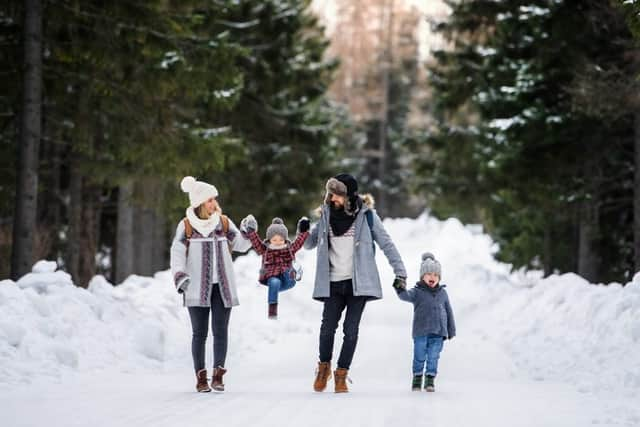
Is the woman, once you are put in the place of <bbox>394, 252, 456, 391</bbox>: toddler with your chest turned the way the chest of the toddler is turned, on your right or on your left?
on your right

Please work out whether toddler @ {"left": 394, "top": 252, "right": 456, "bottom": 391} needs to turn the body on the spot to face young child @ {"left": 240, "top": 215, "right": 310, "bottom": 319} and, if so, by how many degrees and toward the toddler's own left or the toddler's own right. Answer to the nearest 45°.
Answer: approximately 90° to the toddler's own right

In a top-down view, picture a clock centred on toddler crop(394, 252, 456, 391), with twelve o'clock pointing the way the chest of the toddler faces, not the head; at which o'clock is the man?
The man is roughly at 2 o'clock from the toddler.

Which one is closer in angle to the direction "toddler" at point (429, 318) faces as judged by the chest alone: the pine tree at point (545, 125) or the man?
the man

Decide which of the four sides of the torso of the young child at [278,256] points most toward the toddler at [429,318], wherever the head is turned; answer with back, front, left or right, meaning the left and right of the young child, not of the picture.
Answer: left

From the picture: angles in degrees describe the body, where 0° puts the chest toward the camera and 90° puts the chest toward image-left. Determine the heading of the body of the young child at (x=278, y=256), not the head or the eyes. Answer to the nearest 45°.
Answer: approximately 0°

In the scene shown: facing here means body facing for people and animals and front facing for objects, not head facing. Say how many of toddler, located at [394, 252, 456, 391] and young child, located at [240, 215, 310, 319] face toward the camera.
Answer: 2
